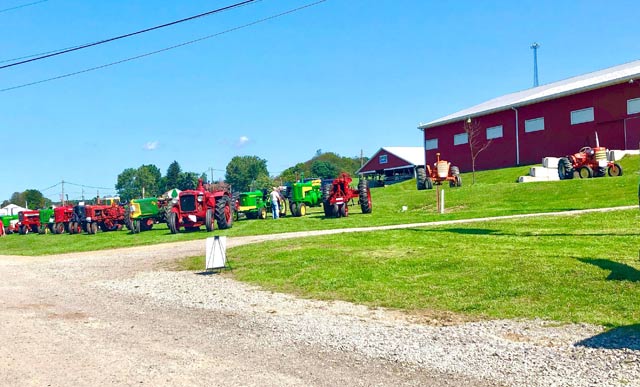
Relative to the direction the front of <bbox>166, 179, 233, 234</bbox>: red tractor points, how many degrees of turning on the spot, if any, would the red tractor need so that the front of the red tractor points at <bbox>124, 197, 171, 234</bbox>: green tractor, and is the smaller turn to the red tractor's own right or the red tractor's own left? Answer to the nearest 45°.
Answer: approximately 90° to the red tractor's own right

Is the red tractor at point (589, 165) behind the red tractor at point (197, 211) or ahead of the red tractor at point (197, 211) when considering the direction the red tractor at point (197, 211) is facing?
behind

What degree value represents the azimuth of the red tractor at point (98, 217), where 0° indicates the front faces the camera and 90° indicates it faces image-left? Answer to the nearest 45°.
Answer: approximately 45°

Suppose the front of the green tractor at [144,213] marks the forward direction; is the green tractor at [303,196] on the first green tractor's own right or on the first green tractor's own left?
on the first green tractor's own left

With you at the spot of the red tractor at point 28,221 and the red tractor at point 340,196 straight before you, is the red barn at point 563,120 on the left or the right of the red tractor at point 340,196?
left

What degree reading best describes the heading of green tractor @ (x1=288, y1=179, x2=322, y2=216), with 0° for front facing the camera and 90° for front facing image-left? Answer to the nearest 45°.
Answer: approximately 45°

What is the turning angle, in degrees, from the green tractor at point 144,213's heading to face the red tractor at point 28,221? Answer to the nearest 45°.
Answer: approximately 90° to its right
